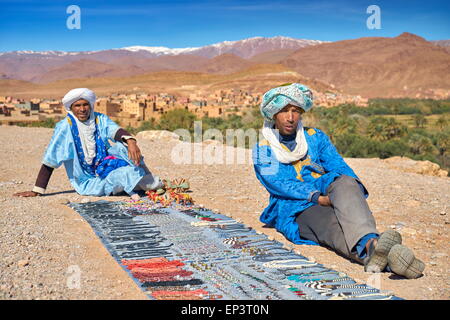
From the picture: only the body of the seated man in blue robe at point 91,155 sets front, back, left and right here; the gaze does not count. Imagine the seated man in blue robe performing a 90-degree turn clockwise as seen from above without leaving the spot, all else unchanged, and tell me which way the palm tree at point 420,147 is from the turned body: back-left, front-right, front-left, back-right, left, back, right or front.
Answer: back

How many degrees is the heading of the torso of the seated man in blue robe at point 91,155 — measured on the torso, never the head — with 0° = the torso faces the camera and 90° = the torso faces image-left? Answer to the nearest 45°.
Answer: approximately 315°

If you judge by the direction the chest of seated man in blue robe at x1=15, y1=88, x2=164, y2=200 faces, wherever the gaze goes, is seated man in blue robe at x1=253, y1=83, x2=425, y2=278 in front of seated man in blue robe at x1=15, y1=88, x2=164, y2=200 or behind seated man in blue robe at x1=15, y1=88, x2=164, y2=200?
in front

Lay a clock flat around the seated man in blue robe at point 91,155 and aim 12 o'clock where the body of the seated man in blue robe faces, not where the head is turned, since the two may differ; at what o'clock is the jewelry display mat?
The jewelry display mat is roughly at 1 o'clock from the seated man in blue robe.
